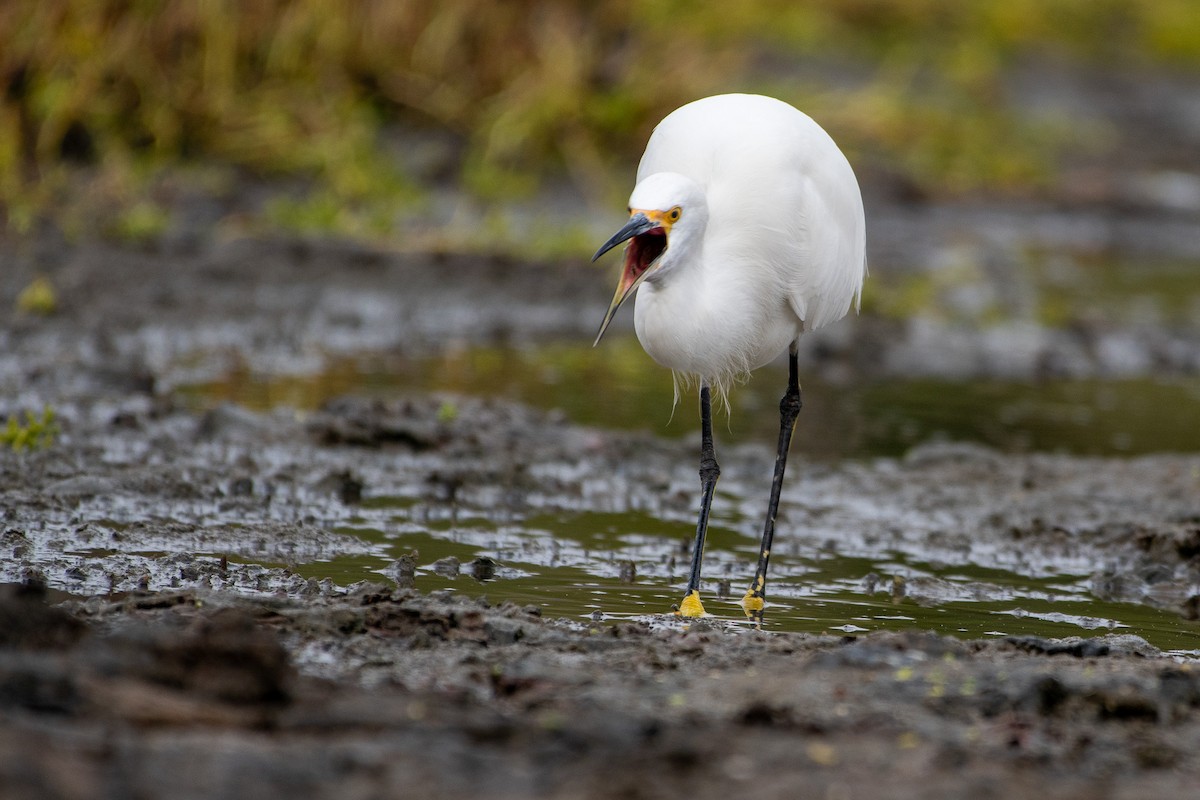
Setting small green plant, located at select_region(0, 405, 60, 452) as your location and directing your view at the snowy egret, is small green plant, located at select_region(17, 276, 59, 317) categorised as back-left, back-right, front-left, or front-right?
back-left

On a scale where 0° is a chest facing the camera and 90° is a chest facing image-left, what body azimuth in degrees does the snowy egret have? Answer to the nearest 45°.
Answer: approximately 45°

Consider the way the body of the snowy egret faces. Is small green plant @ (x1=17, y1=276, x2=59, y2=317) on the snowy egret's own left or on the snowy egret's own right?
on the snowy egret's own right

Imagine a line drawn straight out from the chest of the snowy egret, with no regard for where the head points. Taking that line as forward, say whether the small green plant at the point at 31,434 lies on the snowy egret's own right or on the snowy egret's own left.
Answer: on the snowy egret's own right
